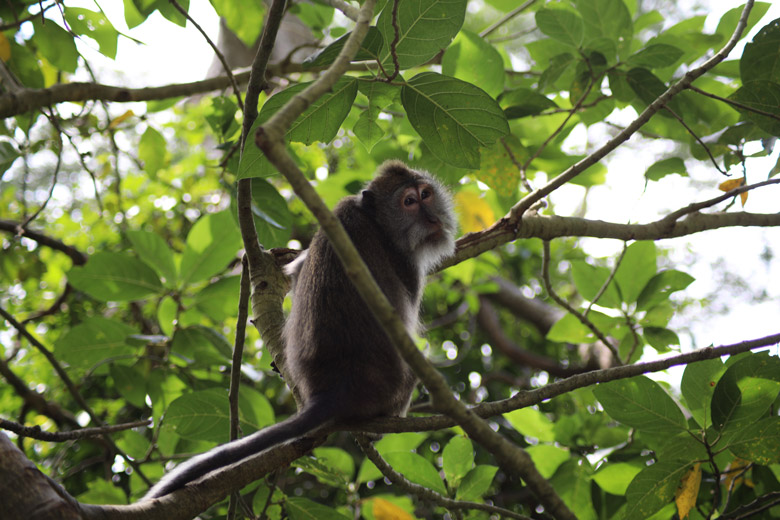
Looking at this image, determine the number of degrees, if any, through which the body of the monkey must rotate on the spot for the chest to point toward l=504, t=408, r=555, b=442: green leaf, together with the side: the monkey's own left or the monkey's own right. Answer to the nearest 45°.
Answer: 0° — it already faces it

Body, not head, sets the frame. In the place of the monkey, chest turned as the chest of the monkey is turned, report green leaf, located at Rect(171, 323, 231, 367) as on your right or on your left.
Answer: on your left

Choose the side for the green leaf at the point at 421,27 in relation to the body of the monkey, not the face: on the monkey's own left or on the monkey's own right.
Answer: on the monkey's own right

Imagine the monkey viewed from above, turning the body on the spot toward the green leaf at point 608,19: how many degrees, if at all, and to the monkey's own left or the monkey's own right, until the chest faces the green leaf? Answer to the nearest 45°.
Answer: approximately 45° to the monkey's own right

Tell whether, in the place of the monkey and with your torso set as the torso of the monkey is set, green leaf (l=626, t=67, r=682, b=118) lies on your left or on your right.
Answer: on your right

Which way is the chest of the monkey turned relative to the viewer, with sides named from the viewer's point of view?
facing away from the viewer and to the right of the viewer
